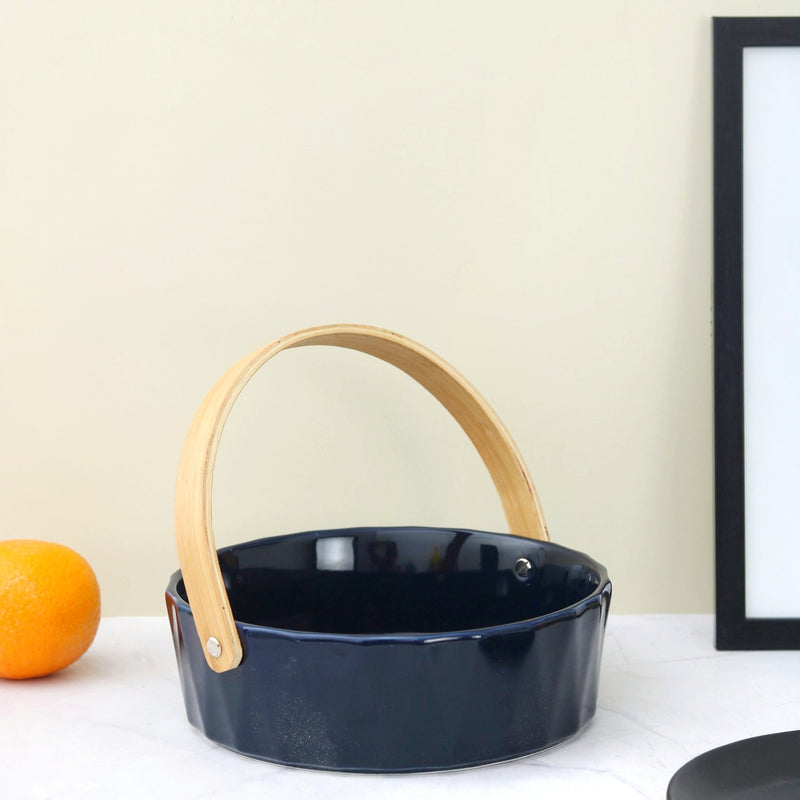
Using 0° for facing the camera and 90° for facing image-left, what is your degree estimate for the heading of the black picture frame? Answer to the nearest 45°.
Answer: approximately 0°
